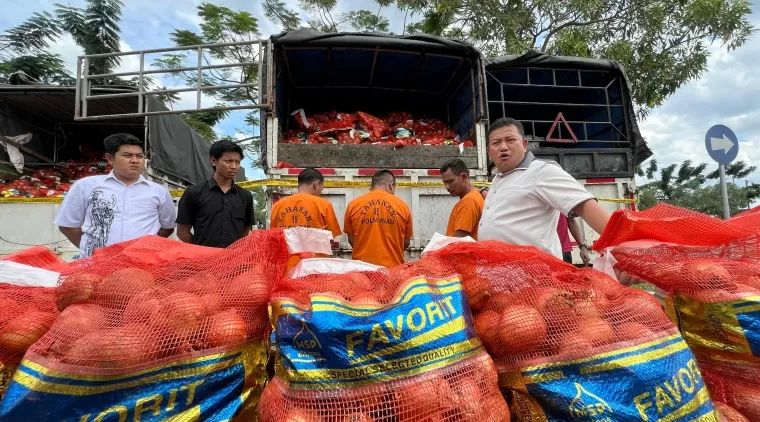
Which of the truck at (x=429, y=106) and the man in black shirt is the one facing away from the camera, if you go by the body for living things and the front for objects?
the truck

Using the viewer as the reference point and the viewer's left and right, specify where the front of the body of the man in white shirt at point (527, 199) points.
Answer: facing the viewer and to the left of the viewer

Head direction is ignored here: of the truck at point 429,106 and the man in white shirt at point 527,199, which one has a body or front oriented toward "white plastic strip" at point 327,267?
the man in white shirt

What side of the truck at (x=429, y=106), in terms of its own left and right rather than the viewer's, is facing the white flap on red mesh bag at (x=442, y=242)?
back

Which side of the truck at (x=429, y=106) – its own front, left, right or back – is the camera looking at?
back

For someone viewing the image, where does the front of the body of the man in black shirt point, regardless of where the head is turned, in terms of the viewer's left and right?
facing the viewer and to the right of the viewer

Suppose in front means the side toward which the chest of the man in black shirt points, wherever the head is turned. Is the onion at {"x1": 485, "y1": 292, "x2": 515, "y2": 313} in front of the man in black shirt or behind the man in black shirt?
in front

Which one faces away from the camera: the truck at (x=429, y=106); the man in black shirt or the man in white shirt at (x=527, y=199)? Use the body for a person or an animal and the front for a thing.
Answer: the truck

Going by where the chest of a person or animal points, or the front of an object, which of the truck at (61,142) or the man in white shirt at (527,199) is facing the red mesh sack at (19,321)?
the man in white shirt

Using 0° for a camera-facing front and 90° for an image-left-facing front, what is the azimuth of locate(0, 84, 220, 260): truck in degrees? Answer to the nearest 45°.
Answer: approximately 225°

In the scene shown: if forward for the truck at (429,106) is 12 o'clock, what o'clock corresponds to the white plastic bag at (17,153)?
The white plastic bag is roughly at 9 o'clock from the truck.

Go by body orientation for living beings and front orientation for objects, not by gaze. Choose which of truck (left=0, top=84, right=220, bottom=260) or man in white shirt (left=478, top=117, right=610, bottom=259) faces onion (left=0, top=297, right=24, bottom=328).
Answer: the man in white shirt

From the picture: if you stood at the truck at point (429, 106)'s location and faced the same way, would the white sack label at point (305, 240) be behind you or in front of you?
behind

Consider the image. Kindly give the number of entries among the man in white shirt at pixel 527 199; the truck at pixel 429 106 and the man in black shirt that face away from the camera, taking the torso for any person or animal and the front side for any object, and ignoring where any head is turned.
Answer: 1
